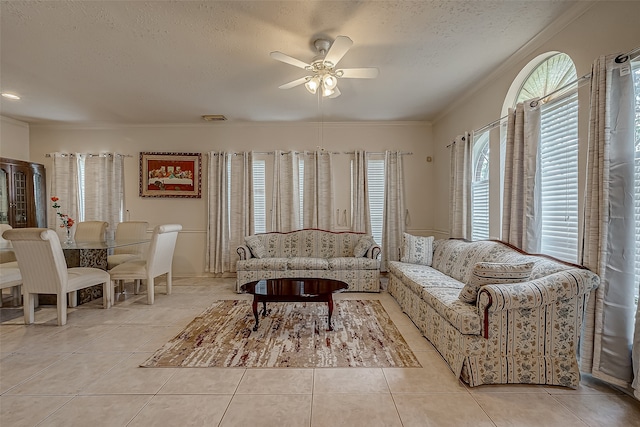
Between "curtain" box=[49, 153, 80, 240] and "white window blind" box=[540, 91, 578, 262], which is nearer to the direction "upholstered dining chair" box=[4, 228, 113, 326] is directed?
the curtain

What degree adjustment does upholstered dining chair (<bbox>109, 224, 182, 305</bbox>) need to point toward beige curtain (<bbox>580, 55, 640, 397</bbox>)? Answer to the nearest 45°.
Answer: approximately 180°

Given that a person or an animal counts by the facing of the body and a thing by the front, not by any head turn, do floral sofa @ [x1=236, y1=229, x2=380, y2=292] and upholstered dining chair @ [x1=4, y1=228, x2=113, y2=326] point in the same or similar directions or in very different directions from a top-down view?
very different directions

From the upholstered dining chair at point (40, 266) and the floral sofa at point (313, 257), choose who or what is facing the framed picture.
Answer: the upholstered dining chair

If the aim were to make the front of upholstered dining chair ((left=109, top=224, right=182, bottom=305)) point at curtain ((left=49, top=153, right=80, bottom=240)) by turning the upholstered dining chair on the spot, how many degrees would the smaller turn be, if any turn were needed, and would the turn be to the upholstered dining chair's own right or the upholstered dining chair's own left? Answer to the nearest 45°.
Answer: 0° — it already faces it

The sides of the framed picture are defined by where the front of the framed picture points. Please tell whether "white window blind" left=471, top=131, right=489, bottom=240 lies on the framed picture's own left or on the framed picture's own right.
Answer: on the framed picture's own left

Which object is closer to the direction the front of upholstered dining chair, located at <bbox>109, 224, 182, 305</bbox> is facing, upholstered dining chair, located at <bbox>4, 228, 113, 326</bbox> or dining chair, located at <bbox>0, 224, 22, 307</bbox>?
the dining chair

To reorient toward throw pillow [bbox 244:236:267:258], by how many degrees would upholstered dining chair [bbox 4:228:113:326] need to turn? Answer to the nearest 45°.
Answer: approximately 45° to its right

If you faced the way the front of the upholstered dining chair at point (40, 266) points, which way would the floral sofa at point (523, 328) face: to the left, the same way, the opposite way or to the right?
to the left

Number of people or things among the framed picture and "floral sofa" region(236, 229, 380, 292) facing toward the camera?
2

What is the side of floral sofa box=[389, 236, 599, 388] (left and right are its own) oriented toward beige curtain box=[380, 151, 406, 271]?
right
